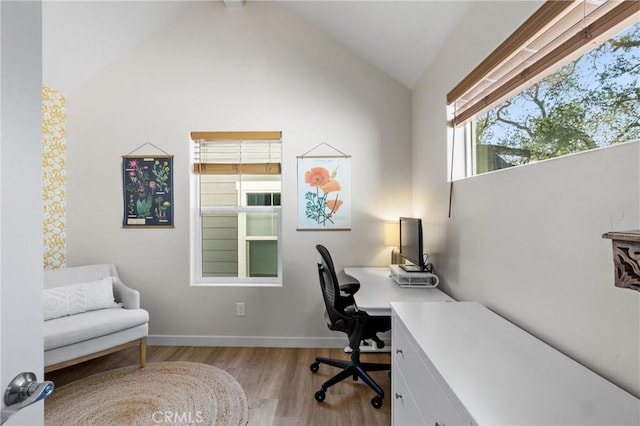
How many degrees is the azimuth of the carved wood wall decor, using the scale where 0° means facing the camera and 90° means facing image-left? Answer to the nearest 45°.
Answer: approximately 45°

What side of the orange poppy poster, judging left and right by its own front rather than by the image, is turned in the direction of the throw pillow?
right

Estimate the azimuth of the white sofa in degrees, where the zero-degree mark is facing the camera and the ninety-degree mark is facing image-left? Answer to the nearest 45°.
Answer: approximately 315°

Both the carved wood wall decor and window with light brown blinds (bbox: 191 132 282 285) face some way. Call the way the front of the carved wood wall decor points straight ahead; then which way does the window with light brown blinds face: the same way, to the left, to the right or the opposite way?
to the left

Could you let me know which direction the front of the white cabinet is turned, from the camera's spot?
facing to the left of the viewer

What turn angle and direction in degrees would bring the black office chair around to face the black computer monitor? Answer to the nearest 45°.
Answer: approximately 45° to its left

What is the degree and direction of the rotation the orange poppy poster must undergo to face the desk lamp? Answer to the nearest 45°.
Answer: approximately 90° to its left
